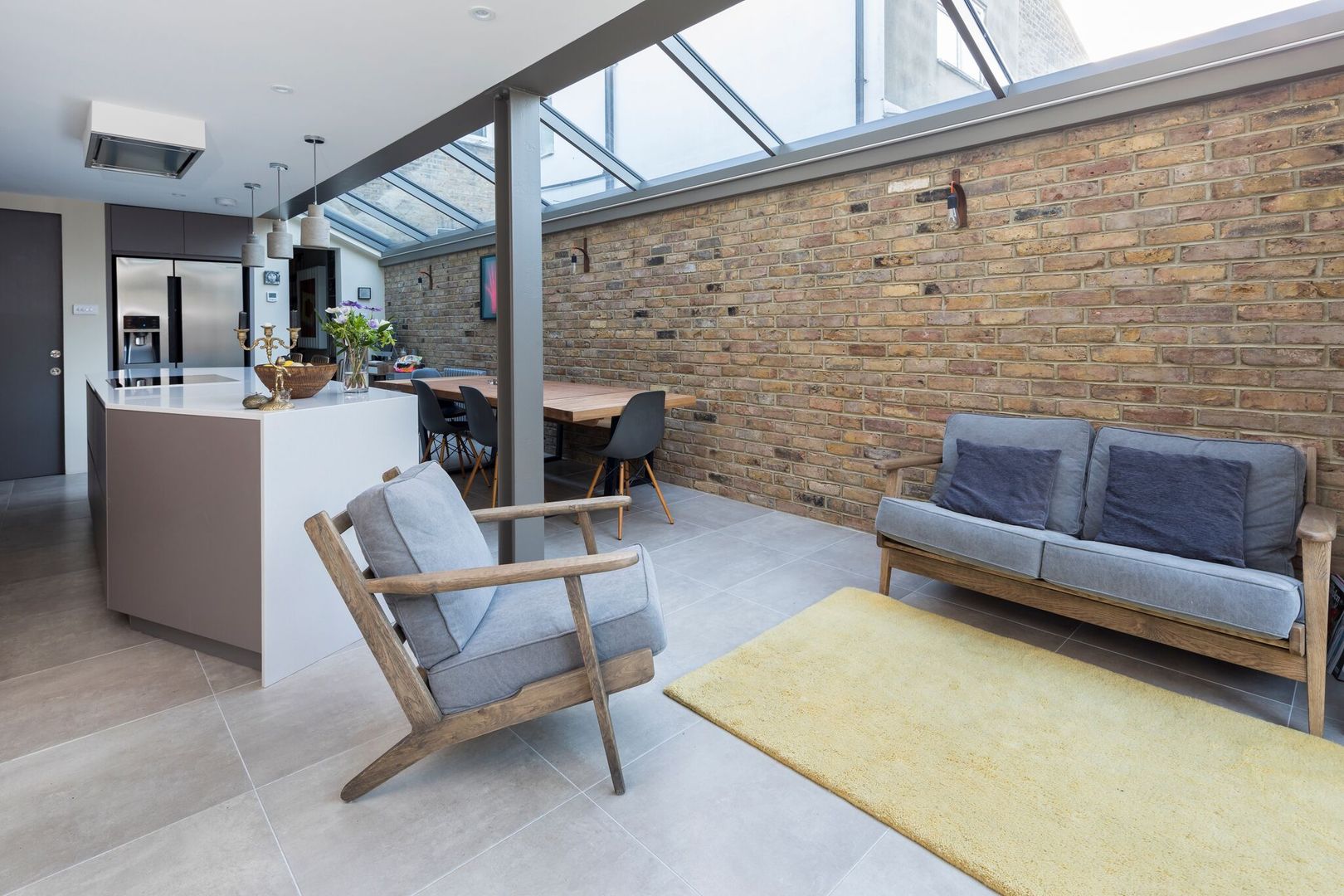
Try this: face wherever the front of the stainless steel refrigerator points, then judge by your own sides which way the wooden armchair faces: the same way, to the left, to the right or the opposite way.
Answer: to the left

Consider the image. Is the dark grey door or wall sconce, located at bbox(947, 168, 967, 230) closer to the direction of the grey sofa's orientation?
the dark grey door

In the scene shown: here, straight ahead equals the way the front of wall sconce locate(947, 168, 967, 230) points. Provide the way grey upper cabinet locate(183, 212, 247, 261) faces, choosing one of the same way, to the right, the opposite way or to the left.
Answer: to the left

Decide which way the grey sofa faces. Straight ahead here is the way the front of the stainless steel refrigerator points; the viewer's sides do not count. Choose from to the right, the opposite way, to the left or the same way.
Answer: to the right

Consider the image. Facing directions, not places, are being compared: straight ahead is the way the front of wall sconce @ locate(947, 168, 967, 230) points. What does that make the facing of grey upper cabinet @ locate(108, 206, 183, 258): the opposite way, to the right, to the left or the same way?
to the left

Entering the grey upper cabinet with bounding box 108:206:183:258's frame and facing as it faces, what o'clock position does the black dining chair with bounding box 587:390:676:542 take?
The black dining chair is roughly at 11 o'clock from the grey upper cabinet.

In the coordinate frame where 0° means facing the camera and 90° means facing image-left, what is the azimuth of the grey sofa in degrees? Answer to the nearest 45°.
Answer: approximately 45°

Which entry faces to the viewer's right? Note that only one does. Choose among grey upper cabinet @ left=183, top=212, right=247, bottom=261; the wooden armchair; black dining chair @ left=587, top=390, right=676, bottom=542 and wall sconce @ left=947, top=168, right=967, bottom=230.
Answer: the wooden armchair

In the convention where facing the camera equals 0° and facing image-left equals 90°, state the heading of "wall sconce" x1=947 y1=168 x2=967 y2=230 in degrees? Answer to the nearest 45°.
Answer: approximately 45°

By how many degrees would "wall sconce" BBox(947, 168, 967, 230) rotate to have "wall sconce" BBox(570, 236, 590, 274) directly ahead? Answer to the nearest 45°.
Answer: approximately 90° to its right

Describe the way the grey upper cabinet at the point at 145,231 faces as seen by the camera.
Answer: facing the viewer

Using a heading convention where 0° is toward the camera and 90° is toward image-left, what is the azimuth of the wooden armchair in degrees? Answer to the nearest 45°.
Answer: approximately 270°

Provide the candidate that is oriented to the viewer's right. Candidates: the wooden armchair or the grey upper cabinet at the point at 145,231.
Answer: the wooden armchair

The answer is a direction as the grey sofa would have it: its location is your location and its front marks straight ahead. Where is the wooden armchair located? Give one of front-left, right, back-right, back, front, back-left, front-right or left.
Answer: front

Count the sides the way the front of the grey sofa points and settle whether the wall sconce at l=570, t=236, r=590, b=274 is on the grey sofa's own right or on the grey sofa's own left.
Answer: on the grey sofa's own right

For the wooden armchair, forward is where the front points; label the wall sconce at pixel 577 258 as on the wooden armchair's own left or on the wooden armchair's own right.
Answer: on the wooden armchair's own left
